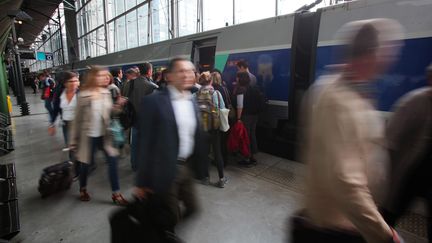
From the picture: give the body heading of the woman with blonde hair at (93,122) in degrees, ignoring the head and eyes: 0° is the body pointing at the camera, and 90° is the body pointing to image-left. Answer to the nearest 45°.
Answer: approximately 315°

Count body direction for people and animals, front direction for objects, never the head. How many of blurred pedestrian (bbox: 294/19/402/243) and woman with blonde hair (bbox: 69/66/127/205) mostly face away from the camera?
0

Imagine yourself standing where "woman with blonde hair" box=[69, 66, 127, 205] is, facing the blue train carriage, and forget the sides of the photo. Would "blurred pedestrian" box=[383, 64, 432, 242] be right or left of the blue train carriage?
right

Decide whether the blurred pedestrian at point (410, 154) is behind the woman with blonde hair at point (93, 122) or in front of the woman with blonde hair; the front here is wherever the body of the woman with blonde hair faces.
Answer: in front
